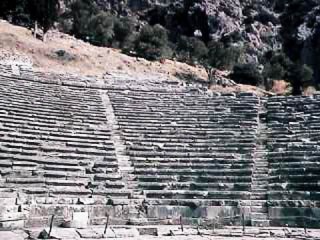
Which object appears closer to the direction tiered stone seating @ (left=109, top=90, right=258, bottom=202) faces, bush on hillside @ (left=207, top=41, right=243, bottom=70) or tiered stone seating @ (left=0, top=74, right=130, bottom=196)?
the tiered stone seating

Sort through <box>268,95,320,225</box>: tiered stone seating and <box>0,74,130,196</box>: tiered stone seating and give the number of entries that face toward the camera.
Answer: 2

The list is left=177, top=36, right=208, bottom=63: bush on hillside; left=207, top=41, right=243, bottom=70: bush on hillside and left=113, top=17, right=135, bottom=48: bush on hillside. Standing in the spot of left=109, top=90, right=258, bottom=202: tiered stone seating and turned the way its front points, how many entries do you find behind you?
3

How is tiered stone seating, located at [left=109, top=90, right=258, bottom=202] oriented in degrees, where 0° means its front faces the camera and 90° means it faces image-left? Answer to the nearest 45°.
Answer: approximately 0°

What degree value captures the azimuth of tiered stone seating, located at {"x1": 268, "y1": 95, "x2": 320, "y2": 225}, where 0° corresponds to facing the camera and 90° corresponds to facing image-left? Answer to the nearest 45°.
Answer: approximately 0°

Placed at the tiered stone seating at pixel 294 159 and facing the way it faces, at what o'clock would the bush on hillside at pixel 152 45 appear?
The bush on hillside is roughly at 5 o'clock from the tiered stone seating.

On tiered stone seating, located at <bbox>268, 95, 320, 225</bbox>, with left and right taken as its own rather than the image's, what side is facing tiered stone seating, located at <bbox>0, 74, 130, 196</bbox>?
right

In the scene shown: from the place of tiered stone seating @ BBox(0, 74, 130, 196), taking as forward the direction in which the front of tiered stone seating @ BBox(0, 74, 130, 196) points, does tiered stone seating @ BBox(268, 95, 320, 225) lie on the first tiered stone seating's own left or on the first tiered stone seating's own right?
on the first tiered stone seating's own left

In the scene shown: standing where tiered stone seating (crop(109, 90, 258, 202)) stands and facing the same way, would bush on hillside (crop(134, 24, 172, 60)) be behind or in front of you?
behind
